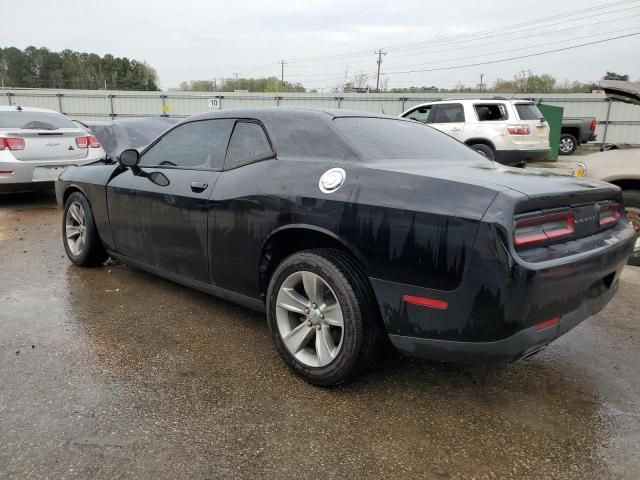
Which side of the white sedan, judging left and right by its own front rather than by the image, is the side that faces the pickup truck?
right

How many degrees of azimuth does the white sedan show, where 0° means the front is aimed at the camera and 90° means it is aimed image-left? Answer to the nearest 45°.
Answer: approximately 180°

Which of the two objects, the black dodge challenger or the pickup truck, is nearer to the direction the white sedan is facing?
the pickup truck

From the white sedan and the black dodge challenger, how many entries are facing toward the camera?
0

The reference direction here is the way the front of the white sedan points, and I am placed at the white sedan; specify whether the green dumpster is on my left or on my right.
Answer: on my right

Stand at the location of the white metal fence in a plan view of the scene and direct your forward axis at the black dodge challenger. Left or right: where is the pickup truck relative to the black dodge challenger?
left

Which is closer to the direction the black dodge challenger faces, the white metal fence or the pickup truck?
the white metal fence

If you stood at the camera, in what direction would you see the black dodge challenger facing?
facing away from the viewer and to the left of the viewer

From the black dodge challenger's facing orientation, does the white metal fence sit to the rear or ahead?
ahead
